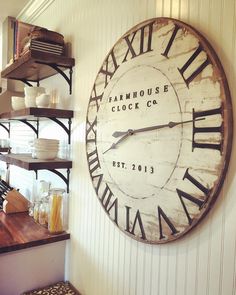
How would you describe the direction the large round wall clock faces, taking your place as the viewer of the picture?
facing the viewer and to the left of the viewer

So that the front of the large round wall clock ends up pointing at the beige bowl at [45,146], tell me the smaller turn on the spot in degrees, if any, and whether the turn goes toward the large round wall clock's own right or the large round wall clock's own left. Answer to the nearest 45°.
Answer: approximately 90° to the large round wall clock's own right

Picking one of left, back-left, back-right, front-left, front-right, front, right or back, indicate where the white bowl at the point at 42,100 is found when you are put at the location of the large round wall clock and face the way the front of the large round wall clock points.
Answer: right

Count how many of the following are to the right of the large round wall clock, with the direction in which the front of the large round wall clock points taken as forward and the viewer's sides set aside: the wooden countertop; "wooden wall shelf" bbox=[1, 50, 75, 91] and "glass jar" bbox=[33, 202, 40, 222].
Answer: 3

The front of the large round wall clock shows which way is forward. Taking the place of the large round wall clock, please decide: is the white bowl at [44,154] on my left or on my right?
on my right

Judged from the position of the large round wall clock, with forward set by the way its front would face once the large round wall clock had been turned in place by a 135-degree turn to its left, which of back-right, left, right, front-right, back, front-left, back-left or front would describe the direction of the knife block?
back-left

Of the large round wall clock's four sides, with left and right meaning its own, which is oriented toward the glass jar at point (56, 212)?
right

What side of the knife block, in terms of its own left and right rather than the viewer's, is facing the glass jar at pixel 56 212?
left
